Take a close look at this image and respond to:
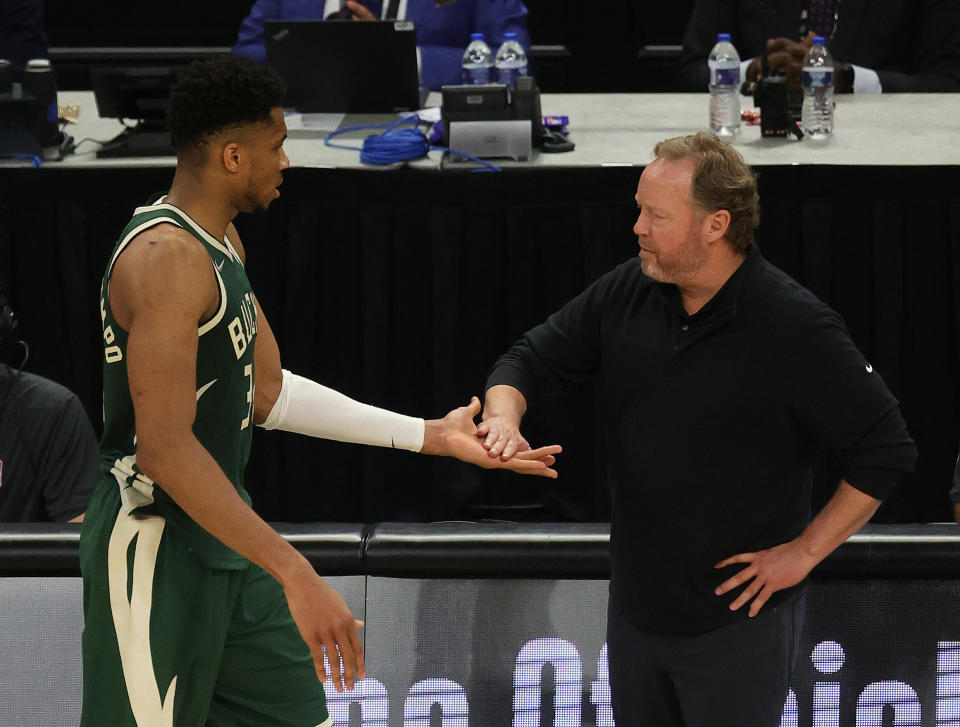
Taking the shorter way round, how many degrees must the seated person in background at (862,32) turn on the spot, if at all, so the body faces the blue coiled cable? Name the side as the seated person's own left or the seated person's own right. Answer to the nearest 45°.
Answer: approximately 45° to the seated person's own right

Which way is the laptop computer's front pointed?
away from the camera

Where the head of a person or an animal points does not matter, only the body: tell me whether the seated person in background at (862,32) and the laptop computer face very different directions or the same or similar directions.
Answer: very different directions

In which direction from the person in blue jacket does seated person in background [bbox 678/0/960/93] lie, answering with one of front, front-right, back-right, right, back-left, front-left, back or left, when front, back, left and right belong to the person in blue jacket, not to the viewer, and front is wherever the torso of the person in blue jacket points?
left

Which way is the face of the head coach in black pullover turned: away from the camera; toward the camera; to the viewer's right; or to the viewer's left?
to the viewer's left

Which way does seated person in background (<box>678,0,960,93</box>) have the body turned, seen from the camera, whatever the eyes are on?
toward the camera

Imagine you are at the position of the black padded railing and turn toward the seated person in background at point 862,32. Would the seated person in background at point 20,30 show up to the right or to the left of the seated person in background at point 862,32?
left

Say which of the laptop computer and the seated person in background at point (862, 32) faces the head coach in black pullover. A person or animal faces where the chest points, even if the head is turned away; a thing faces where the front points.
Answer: the seated person in background

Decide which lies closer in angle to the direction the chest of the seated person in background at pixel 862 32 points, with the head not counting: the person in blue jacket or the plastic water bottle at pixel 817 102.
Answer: the plastic water bottle

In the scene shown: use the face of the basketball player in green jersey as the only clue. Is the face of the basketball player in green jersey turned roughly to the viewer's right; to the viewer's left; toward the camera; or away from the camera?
to the viewer's right

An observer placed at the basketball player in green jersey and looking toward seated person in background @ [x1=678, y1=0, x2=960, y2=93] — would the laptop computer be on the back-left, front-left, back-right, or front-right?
front-left

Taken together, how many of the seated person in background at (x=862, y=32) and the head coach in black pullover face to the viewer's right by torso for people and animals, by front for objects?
0

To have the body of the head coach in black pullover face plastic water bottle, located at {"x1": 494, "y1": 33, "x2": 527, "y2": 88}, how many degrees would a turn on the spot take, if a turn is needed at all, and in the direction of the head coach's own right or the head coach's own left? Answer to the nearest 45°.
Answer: approximately 135° to the head coach's own right

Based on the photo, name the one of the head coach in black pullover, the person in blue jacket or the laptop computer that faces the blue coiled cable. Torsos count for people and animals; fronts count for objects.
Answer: the person in blue jacket

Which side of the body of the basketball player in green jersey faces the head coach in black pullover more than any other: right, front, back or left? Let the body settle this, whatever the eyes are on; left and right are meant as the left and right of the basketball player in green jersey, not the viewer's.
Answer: front

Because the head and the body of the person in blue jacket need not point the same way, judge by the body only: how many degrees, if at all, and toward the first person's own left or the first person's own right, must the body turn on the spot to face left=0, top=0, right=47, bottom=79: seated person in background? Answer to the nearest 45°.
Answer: approximately 90° to the first person's own right

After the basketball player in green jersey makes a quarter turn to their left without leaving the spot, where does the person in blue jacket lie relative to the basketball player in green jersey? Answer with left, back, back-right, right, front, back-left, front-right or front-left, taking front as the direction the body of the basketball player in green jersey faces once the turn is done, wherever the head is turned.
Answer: front

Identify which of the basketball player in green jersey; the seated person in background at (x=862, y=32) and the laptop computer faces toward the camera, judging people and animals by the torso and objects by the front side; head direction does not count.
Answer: the seated person in background

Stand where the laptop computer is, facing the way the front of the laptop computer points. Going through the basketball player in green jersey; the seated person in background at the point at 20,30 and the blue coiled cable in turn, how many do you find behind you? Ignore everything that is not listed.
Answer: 2
